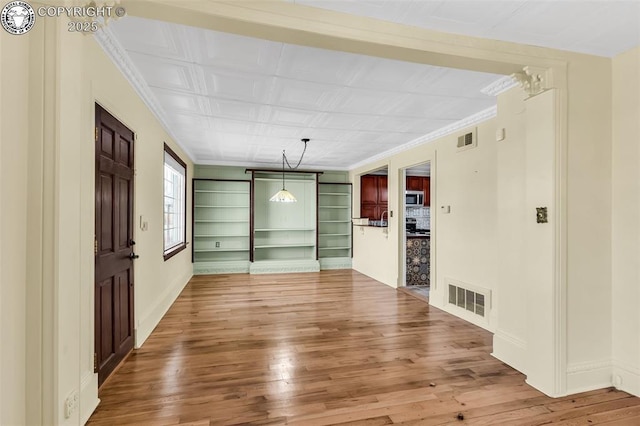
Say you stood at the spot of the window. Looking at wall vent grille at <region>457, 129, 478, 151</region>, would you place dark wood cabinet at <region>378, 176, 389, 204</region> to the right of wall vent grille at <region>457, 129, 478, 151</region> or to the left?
left

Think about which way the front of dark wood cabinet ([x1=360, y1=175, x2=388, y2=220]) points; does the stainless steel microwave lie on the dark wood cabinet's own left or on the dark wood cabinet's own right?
on the dark wood cabinet's own left

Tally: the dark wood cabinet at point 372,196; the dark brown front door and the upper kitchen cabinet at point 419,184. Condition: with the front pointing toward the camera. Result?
2

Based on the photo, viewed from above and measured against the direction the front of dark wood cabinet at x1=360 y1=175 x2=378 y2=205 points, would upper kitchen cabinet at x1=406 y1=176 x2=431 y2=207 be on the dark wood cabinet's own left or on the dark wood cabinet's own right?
on the dark wood cabinet's own left

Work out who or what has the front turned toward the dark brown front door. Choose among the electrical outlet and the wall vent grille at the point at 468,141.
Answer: the wall vent grille

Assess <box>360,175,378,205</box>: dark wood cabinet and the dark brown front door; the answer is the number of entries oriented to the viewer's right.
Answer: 1

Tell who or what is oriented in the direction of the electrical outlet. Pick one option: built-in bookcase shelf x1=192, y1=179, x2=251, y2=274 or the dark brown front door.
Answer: the built-in bookcase shelf

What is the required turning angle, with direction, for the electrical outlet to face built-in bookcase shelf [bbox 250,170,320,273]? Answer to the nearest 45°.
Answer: approximately 90° to its left

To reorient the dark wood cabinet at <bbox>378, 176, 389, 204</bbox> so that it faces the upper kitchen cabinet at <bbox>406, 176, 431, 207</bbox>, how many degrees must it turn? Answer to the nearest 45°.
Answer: approximately 90° to its left
